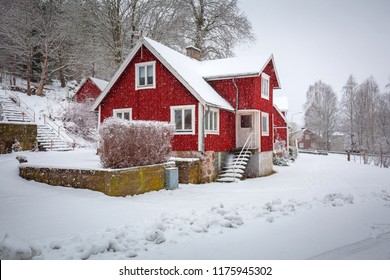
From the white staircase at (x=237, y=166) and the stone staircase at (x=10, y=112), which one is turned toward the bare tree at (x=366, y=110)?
the stone staircase

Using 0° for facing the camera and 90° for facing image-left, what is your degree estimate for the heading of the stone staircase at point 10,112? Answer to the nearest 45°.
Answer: approximately 315°

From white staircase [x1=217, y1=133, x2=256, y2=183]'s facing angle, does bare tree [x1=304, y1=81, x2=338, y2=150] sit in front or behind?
behind

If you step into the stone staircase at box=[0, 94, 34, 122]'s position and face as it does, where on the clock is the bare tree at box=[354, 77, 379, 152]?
The bare tree is roughly at 10 o'clock from the stone staircase.

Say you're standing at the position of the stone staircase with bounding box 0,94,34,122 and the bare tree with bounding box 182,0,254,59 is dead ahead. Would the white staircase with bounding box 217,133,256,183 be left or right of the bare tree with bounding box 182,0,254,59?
right

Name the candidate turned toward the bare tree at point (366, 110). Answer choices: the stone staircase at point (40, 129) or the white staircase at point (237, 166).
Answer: the stone staircase
